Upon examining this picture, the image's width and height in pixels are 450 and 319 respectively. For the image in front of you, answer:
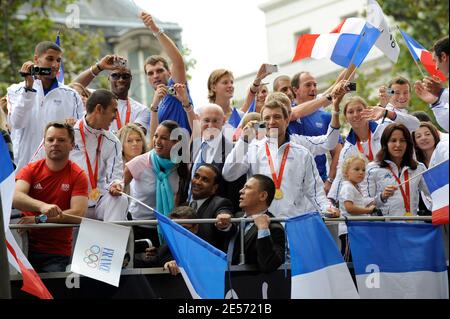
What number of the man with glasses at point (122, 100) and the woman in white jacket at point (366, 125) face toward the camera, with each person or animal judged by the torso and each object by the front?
2

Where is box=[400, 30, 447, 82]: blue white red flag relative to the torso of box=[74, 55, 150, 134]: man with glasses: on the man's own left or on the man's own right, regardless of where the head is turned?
on the man's own left

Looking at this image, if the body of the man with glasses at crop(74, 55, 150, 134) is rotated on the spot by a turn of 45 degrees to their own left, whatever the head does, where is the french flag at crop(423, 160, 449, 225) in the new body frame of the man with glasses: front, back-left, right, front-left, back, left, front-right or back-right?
front

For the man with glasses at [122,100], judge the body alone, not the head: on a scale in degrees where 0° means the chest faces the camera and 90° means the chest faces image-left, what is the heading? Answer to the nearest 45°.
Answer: approximately 0°

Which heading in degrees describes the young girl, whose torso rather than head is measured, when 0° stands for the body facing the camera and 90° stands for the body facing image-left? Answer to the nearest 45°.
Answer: approximately 315°

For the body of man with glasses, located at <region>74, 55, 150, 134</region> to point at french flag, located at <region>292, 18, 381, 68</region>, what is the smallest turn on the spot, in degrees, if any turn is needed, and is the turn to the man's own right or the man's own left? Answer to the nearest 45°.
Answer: approximately 90° to the man's own left

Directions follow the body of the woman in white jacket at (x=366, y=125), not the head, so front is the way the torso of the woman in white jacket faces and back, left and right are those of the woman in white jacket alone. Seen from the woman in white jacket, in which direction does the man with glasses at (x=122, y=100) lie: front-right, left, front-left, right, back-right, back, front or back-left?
right

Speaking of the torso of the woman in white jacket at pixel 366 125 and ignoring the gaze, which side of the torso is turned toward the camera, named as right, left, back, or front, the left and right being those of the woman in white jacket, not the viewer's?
front
